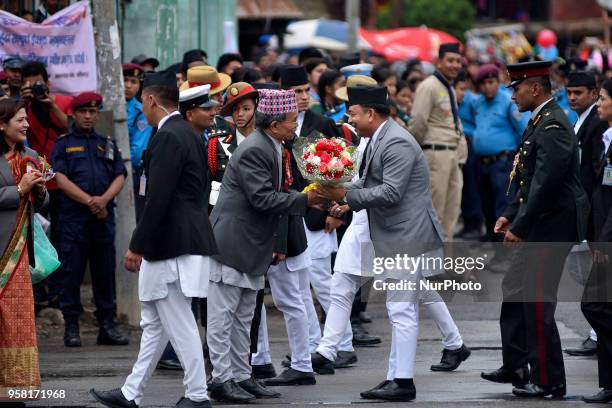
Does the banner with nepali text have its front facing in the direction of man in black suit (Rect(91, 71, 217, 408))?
yes

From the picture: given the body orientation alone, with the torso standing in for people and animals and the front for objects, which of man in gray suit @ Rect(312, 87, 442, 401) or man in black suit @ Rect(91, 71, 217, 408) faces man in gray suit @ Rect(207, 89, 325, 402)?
man in gray suit @ Rect(312, 87, 442, 401)

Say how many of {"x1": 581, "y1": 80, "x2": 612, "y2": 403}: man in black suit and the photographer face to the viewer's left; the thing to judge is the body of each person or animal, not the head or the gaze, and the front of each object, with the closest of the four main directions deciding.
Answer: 1

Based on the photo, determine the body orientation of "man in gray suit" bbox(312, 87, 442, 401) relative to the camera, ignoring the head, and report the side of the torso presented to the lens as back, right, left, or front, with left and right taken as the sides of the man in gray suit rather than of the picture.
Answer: left

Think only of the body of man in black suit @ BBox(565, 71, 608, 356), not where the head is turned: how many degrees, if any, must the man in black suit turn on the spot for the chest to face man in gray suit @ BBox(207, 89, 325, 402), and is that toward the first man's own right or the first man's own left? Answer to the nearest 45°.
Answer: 0° — they already face them

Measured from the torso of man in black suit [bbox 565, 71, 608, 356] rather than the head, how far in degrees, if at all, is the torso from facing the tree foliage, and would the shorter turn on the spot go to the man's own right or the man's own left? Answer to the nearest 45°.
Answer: approximately 135° to the man's own right

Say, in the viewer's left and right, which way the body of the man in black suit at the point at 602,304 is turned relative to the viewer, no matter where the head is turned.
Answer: facing to the left of the viewer

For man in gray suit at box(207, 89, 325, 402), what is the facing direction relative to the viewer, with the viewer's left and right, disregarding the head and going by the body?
facing to the right of the viewer

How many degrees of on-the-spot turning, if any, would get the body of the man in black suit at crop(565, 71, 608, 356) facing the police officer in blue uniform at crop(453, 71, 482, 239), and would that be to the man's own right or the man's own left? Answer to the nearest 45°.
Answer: approximately 135° to the man's own right

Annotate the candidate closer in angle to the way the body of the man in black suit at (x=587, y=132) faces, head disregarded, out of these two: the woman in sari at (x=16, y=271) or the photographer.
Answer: the woman in sari
